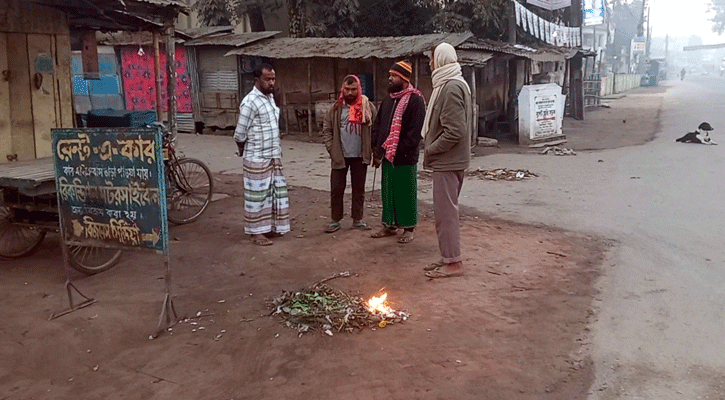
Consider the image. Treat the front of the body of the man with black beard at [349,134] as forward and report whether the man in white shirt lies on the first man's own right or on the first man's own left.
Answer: on the first man's own right

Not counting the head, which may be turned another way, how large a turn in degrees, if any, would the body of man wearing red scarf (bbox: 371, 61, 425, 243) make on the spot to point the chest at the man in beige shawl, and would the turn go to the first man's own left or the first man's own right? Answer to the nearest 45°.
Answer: approximately 45° to the first man's own left

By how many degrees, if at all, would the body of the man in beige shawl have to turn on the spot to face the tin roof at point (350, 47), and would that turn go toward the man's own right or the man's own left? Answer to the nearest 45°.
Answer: approximately 90° to the man's own right

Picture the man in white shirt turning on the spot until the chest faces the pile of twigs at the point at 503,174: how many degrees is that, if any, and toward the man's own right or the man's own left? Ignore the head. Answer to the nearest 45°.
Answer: approximately 90° to the man's own left

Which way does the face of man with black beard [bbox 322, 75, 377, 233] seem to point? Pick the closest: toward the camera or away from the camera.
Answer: toward the camera

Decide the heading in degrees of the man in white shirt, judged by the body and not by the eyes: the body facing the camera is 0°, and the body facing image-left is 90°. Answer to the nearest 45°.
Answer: approximately 315°

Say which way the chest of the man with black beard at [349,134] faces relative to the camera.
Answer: toward the camera

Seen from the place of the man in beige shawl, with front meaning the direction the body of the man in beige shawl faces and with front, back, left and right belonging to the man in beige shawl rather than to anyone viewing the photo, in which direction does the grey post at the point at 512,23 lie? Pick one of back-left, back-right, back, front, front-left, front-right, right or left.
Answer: right

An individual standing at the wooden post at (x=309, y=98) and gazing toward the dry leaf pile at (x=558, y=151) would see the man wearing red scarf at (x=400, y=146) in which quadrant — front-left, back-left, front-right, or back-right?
front-right

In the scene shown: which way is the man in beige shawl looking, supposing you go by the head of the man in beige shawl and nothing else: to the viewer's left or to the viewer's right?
to the viewer's left

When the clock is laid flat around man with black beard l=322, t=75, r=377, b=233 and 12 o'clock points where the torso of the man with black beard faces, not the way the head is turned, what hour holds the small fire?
The small fire is roughly at 12 o'clock from the man with black beard.

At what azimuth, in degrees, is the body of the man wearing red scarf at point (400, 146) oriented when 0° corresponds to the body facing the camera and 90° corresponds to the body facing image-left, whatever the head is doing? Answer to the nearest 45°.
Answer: approximately 45°

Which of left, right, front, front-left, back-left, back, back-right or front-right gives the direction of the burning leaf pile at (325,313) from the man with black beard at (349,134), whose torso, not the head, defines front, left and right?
front

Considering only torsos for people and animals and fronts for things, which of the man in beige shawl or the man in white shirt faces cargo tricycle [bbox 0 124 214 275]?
the man in beige shawl

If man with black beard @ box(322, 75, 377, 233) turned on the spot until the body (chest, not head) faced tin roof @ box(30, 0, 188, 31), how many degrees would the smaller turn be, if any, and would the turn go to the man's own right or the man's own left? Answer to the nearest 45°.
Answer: approximately 135° to the man's own right

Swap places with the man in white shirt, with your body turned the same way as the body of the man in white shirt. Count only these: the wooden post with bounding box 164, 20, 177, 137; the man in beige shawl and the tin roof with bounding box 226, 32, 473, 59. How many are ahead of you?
1

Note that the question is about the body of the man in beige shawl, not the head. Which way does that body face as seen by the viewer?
to the viewer's left

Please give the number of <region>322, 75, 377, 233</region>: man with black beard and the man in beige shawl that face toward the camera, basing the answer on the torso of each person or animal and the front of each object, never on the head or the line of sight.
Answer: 1

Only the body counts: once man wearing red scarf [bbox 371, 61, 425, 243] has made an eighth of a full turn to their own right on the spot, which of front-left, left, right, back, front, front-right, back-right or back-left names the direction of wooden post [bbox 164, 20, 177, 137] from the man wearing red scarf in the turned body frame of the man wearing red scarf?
front-right
